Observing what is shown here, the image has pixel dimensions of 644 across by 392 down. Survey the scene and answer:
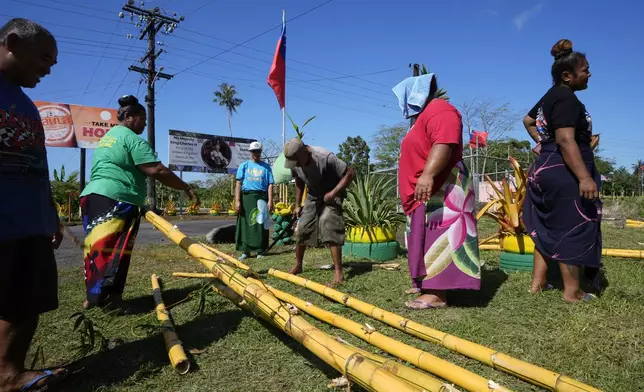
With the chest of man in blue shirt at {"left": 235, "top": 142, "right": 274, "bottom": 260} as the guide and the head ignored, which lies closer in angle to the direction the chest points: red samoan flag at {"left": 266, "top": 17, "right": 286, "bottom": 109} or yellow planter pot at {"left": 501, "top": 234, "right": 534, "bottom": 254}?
the yellow planter pot

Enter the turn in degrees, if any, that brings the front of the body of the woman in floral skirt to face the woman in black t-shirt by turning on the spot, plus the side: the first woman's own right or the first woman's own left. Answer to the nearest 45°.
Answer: approximately 180°

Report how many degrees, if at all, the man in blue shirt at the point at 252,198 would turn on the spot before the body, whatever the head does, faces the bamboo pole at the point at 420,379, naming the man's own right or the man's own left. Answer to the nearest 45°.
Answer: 0° — they already face it

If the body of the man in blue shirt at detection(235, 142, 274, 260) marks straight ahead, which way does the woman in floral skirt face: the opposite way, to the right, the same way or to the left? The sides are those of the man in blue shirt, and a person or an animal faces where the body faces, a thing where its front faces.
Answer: to the right

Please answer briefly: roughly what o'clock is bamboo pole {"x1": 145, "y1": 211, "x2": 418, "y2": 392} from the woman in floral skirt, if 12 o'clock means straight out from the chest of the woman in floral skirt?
The bamboo pole is roughly at 10 o'clock from the woman in floral skirt.

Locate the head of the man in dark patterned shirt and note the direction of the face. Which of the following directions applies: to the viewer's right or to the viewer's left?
to the viewer's right

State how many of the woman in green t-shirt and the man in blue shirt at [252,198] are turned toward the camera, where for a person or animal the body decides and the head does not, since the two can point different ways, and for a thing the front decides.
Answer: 1

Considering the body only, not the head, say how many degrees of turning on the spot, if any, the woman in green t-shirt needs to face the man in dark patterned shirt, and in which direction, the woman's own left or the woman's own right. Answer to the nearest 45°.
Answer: approximately 135° to the woman's own right

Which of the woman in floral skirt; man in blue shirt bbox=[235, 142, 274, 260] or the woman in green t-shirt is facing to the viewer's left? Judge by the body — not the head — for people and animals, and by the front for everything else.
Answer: the woman in floral skirt

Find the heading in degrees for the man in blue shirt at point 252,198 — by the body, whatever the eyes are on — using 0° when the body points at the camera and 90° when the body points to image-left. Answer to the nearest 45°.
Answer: approximately 0°

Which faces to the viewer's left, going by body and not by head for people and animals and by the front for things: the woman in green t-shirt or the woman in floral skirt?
the woman in floral skirt

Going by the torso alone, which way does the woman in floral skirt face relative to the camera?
to the viewer's left

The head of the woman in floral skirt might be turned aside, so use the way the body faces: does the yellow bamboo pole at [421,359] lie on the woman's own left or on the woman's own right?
on the woman's own left

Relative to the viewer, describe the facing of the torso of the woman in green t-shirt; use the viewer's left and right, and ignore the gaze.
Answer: facing away from the viewer and to the right of the viewer

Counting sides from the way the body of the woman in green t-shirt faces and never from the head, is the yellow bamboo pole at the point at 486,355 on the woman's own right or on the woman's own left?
on the woman's own right
